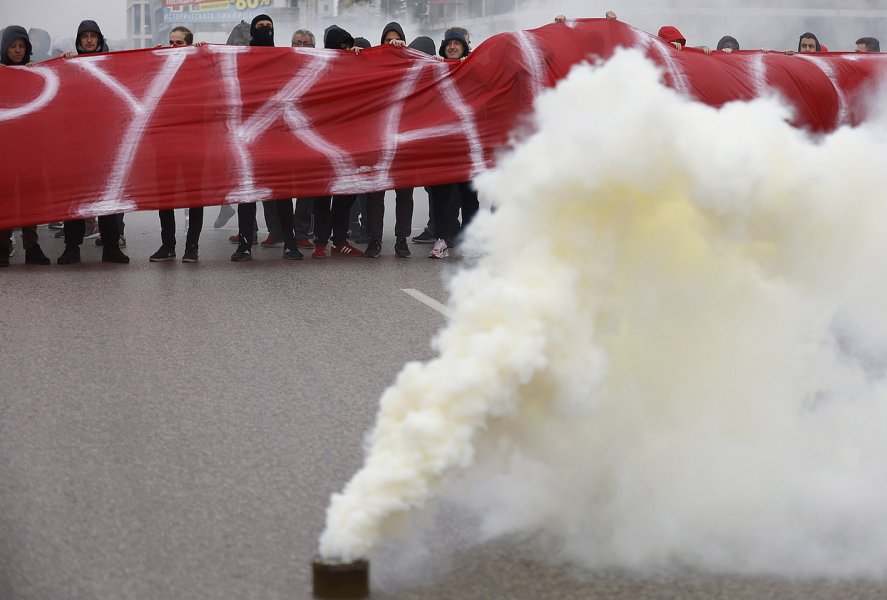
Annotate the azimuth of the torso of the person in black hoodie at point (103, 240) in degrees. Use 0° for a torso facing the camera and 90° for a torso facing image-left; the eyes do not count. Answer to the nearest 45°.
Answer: approximately 0°

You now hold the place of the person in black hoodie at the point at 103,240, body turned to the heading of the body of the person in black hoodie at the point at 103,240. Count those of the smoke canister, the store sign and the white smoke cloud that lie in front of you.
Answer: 2

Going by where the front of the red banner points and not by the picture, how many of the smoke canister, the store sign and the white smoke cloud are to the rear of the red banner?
1

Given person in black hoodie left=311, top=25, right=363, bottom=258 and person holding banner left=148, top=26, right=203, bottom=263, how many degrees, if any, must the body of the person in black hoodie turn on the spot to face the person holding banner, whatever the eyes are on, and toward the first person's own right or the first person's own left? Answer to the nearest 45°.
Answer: approximately 135° to the first person's own right

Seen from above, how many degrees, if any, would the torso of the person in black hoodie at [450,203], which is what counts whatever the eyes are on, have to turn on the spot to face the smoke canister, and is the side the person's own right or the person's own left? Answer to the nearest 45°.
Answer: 0° — they already face it

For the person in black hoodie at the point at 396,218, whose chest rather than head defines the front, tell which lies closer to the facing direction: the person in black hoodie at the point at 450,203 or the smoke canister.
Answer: the smoke canister

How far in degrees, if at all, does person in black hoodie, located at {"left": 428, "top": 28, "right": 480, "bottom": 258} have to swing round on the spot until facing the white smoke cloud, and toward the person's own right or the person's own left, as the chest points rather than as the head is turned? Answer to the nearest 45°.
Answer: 0° — they already face it

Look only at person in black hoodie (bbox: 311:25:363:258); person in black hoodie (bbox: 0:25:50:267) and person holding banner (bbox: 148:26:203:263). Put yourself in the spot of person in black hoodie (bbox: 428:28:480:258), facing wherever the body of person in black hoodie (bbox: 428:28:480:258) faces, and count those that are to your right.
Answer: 3

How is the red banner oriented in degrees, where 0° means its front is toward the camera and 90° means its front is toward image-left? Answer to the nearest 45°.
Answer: approximately 0°

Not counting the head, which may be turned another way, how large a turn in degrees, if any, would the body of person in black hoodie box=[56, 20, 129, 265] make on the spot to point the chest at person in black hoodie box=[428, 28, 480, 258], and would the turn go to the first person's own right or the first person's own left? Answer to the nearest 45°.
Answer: approximately 90° to the first person's own left

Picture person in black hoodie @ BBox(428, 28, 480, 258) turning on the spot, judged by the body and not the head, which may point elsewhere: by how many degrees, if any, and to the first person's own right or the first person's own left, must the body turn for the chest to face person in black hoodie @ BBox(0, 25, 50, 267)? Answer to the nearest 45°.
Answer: approximately 90° to the first person's own right
